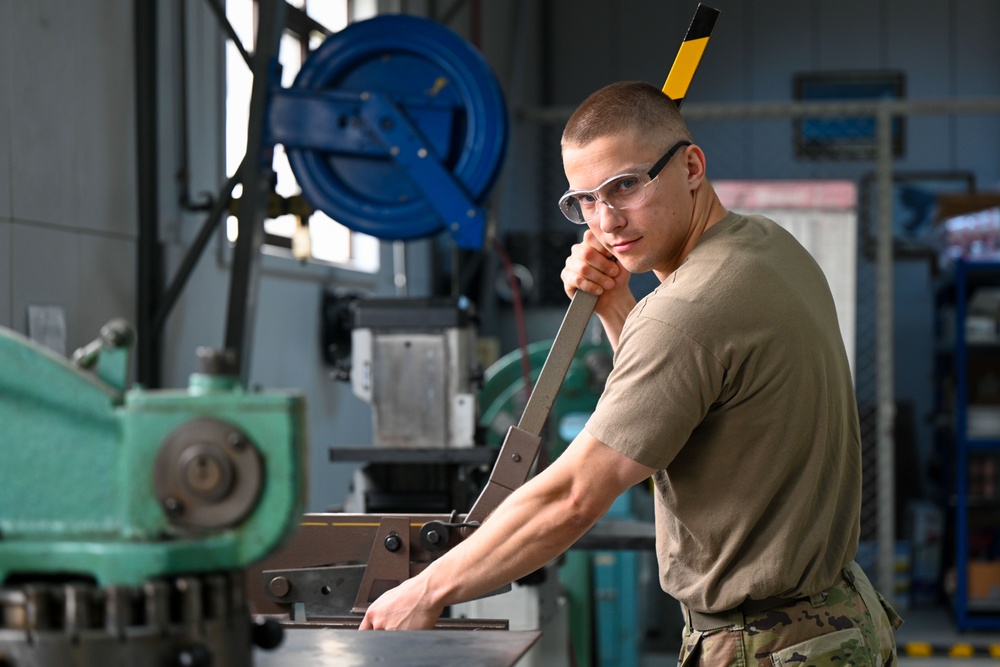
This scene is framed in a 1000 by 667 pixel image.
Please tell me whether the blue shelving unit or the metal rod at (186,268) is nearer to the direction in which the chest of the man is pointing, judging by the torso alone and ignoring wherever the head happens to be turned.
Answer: the metal rod

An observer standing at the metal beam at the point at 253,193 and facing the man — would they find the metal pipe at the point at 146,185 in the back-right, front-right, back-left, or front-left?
back-right

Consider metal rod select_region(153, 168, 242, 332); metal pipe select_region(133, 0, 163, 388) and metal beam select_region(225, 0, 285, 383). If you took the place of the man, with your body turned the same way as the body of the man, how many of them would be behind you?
0

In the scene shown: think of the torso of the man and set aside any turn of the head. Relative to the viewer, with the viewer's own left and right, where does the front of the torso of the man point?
facing to the left of the viewer

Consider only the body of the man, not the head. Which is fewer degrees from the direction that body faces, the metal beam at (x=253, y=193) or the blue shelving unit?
the metal beam

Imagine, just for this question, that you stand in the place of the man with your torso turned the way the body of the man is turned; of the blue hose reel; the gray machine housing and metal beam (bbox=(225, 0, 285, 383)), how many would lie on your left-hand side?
0

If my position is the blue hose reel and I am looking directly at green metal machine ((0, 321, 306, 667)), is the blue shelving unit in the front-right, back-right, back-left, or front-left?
back-left

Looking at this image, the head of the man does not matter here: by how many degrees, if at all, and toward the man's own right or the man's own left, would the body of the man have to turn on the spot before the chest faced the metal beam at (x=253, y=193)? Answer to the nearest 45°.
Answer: approximately 45° to the man's own right
